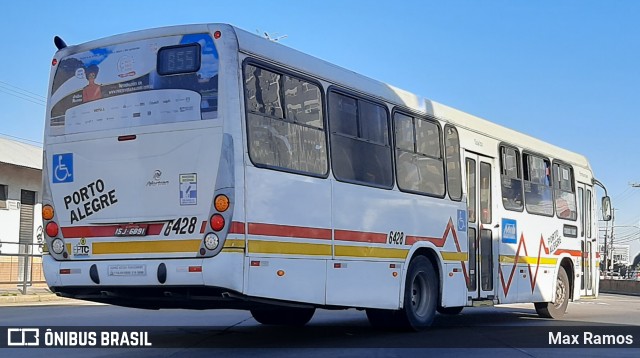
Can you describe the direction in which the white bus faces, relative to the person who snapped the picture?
facing away from the viewer and to the right of the viewer

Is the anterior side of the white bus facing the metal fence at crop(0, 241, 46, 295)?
no

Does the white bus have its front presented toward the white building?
no
